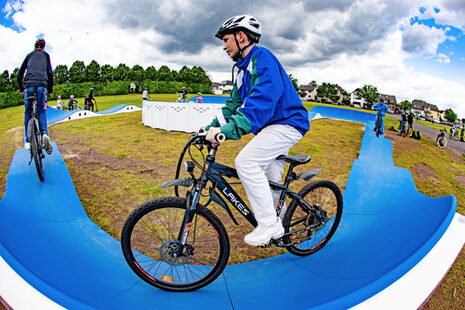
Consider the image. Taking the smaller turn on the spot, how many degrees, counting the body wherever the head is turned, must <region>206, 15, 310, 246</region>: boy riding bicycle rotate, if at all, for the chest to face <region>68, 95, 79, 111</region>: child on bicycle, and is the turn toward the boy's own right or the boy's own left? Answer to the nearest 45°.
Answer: approximately 45° to the boy's own right

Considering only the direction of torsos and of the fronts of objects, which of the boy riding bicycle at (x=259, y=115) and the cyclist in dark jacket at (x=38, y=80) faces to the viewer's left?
the boy riding bicycle

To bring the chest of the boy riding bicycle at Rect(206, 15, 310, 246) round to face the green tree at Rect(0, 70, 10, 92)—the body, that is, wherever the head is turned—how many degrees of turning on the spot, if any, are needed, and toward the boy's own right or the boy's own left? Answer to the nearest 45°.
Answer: approximately 45° to the boy's own right

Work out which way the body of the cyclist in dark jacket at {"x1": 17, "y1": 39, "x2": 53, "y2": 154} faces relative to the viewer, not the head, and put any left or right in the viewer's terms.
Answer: facing away from the viewer

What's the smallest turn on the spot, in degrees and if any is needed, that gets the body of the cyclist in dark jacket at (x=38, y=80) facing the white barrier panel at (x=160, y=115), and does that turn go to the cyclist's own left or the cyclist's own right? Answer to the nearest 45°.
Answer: approximately 45° to the cyclist's own right

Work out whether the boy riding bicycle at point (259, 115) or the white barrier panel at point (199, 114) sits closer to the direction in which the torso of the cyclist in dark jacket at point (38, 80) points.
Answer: the white barrier panel

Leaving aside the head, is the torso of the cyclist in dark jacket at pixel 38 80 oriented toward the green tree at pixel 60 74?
yes

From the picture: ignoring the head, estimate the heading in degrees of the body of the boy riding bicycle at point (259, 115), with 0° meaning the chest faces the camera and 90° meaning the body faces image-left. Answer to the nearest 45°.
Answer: approximately 90°

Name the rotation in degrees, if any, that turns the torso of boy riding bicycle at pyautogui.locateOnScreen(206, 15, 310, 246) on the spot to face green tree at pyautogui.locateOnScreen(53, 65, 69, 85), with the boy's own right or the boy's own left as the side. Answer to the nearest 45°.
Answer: approximately 45° to the boy's own right

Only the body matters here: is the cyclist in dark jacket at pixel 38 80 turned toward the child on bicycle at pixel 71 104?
yes

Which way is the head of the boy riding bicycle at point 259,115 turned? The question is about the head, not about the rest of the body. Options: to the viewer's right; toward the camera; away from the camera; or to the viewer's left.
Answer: to the viewer's left

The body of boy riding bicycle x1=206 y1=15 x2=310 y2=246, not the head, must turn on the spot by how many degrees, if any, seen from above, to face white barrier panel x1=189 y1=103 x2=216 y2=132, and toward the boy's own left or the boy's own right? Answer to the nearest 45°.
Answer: approximately 90° to the boy's own right

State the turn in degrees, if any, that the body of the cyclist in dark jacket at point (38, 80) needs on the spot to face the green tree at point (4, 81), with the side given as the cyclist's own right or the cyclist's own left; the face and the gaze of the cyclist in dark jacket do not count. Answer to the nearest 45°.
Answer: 0° — they already face it

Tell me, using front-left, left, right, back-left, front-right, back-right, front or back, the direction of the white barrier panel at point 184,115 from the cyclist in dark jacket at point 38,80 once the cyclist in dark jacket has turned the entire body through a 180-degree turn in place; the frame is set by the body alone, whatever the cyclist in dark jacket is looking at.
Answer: back-left

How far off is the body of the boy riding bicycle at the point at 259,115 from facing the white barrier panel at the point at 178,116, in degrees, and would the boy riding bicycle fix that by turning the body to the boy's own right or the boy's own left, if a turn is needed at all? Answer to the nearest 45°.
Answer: approximately 90° to the boy's own right

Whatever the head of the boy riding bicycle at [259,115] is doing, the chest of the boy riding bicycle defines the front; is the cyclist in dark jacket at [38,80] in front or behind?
in front
